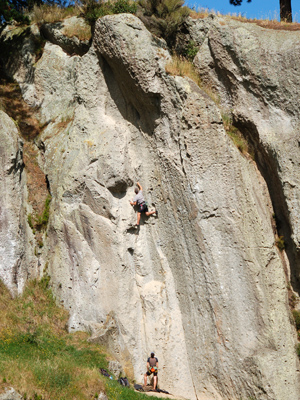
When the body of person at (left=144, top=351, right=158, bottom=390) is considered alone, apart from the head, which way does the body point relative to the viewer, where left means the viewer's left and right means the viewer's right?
facing away from the viewer
